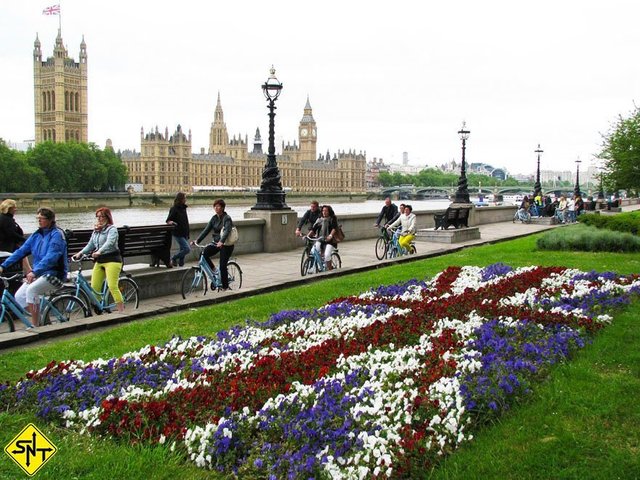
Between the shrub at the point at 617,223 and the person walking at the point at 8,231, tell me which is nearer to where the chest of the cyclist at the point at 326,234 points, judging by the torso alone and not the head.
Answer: the person walking

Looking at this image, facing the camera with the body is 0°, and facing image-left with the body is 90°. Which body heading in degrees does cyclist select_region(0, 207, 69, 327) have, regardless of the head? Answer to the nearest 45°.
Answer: approximately 45°

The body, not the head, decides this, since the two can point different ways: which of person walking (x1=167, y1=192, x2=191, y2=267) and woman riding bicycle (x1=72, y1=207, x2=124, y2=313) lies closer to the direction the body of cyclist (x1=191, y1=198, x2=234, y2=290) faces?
the woman riding bicycle

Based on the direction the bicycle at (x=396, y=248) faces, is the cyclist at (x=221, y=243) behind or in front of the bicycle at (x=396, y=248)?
in front

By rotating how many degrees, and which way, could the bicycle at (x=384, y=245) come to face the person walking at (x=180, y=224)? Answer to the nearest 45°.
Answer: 0° — it already faces them

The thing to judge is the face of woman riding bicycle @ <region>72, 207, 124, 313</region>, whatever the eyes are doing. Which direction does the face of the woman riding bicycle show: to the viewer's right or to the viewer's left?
to the viewer's left

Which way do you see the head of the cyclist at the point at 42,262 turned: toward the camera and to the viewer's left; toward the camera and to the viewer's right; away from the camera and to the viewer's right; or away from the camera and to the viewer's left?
toward the camera and to the viewer's left

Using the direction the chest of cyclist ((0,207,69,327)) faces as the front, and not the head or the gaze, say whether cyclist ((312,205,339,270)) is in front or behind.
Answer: behind

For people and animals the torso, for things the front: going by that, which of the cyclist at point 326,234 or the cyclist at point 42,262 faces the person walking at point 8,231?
the cyclist at point 326,234

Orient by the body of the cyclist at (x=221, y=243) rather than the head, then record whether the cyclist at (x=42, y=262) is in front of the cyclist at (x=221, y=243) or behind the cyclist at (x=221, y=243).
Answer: in front

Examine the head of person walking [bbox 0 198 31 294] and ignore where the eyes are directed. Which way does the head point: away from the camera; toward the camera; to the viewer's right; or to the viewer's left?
to the viewer's right

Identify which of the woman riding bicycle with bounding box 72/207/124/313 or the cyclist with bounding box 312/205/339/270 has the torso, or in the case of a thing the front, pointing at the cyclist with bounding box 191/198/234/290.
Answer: the cyclist with bounding box 312/205/339/270

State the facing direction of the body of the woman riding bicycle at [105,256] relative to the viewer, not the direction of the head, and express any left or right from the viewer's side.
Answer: facing the viewer and to the left of the viewer

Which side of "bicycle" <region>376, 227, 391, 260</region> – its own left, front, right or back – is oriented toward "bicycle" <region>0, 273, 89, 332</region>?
front

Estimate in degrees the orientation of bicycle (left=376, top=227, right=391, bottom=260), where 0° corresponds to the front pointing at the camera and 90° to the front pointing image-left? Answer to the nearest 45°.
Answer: approximately 45°

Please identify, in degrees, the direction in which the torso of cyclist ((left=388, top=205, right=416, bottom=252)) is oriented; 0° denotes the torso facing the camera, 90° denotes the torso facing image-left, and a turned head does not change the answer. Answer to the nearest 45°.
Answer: approximately 45°
